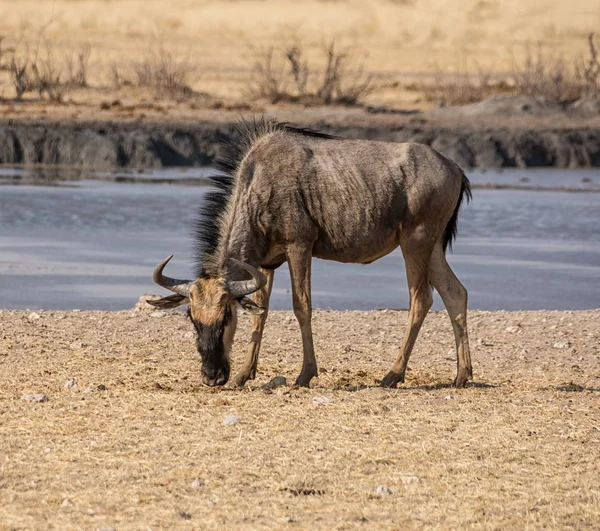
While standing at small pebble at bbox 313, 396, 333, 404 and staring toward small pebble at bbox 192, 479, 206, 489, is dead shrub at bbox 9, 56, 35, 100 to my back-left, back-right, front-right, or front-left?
back-right

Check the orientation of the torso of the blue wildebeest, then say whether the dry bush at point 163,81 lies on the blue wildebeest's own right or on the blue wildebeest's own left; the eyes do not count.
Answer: on the blue wildebeest's own right

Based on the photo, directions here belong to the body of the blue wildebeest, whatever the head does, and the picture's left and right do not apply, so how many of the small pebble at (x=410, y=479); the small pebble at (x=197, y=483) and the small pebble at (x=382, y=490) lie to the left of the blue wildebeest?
3

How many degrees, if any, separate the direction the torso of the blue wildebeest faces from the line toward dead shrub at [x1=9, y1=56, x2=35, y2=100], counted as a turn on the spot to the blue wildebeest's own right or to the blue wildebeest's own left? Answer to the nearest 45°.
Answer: approximately 90° to the blue wildebeest's own right

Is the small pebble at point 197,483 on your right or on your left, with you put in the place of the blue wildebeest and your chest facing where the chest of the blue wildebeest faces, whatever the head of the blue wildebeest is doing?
on your left

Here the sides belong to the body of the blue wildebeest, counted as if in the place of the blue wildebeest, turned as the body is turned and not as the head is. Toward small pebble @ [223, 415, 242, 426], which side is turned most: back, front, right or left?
left

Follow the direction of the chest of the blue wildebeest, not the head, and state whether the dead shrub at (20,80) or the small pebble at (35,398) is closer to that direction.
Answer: the small pebble

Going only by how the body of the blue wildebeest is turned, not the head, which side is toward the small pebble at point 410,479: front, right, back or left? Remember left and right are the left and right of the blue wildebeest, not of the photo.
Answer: left

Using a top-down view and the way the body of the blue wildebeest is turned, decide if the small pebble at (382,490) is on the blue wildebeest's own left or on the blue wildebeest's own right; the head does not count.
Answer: on the blue wildebeest's own left

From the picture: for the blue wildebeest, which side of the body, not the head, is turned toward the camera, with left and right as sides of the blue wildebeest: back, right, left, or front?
left

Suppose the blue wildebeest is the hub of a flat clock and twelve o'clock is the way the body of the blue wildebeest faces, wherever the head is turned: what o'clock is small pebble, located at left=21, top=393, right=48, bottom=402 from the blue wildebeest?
The small pebble is roughly at 11 o'clock from the blue wildebeest.

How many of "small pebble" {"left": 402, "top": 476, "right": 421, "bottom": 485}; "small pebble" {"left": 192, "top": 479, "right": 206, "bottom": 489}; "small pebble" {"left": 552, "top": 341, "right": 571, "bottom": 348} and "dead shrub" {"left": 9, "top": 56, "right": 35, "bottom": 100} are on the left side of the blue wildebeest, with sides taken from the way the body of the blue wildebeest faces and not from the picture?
2
